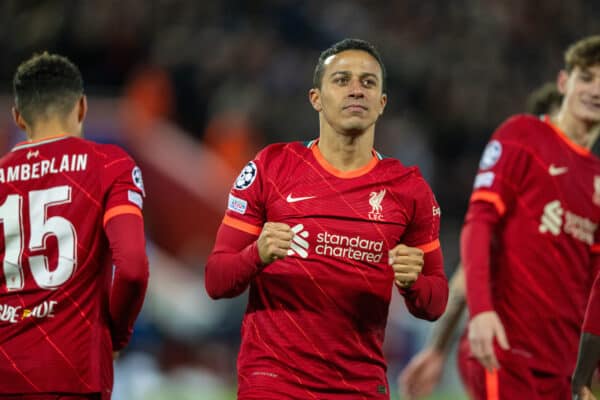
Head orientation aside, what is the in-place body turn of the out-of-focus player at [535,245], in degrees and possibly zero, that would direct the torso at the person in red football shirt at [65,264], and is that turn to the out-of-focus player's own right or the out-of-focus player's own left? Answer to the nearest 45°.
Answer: approximately 90° to the out-of-focus player's own right

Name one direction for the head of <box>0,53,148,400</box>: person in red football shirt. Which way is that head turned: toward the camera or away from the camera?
away from the camera
